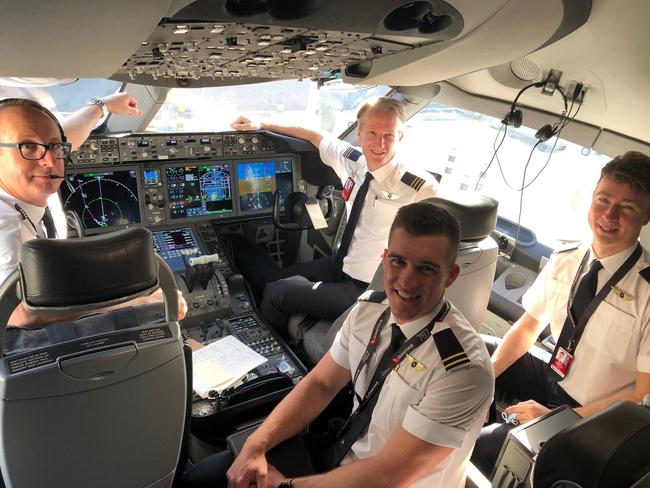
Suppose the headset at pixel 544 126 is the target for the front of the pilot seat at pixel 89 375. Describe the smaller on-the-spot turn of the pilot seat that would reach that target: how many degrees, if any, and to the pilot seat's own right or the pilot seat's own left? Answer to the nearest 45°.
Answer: approximately 90° to the pilot seat's own right

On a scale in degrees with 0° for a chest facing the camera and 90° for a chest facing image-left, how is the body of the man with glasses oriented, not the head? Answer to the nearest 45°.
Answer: approximately 315°

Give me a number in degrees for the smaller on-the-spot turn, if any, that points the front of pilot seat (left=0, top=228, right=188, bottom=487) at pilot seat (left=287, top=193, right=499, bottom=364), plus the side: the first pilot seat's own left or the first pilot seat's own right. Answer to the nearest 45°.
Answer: approximately 90° to the first pilot seat's own right

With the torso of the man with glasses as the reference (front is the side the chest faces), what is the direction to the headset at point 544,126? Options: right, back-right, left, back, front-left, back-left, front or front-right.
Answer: front-left

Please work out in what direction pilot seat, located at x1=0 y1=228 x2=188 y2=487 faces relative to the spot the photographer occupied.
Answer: facing away from the viewer
